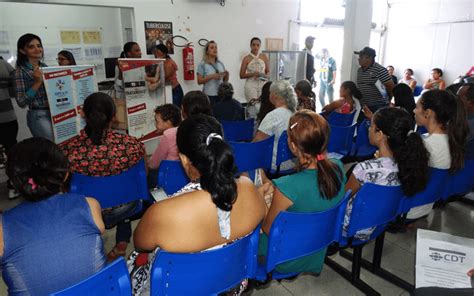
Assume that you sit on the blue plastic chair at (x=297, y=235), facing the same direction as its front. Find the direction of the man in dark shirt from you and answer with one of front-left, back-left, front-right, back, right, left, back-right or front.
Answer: front-right

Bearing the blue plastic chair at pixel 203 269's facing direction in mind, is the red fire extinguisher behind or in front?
in front

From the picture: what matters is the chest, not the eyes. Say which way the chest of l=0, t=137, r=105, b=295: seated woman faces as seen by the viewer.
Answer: away from the camera

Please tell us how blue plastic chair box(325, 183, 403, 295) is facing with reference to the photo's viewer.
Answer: facing away from the viewer and to the left of the viewer

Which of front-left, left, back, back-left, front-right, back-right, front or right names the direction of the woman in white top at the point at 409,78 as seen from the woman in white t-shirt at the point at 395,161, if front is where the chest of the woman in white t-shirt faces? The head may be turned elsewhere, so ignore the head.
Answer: front-right

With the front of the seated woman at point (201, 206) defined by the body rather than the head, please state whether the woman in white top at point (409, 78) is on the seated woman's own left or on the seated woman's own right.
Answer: on the seated woman's own right

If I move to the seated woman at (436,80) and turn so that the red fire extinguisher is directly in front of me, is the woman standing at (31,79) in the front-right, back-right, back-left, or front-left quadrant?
front-left

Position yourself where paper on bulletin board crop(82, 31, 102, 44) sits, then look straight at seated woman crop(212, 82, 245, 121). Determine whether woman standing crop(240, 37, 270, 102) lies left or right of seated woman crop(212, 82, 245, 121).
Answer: left

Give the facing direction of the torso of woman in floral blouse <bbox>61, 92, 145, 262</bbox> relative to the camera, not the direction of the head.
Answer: away from the camera
